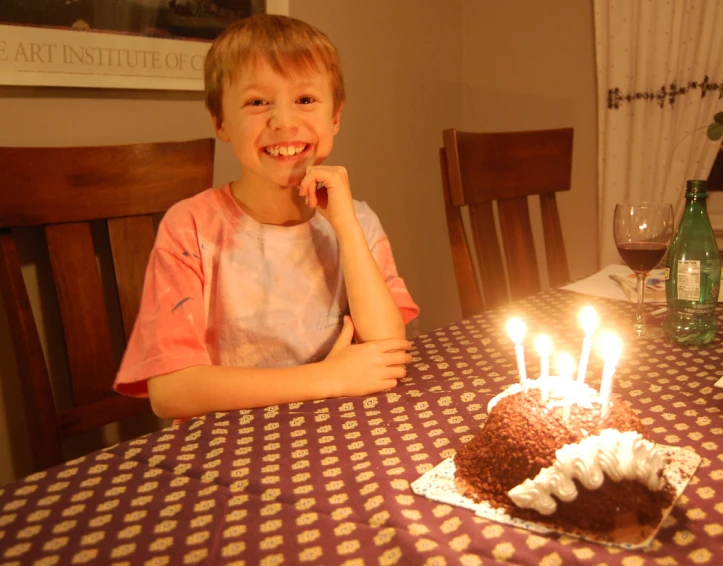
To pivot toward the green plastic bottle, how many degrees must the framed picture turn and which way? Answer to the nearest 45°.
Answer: approximately 45° to its left

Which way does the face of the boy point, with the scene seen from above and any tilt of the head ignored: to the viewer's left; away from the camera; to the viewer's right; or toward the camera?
toward the camera

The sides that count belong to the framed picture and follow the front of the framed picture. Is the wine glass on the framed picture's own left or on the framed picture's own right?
on the framed picture's own left

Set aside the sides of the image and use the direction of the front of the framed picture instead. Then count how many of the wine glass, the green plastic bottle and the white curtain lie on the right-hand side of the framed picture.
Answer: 0

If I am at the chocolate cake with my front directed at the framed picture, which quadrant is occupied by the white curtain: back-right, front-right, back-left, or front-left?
front-right

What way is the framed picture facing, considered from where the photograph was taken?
facing the viewer

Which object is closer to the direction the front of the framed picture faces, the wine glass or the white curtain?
the wine glass

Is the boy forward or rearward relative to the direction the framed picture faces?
forward

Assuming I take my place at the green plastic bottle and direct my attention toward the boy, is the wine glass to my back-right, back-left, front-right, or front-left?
front-right

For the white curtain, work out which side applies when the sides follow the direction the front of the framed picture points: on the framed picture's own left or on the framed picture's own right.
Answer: on the framed picture's own left

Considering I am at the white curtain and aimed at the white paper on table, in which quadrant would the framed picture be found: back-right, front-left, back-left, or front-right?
front-right

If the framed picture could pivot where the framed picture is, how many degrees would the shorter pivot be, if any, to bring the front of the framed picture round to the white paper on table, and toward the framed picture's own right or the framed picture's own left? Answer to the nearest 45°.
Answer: approximately 45° to the framed picture's own left

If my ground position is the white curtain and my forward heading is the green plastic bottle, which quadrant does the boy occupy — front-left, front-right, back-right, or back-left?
front-right

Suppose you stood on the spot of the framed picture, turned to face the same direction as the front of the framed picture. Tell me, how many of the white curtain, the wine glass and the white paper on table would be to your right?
0
